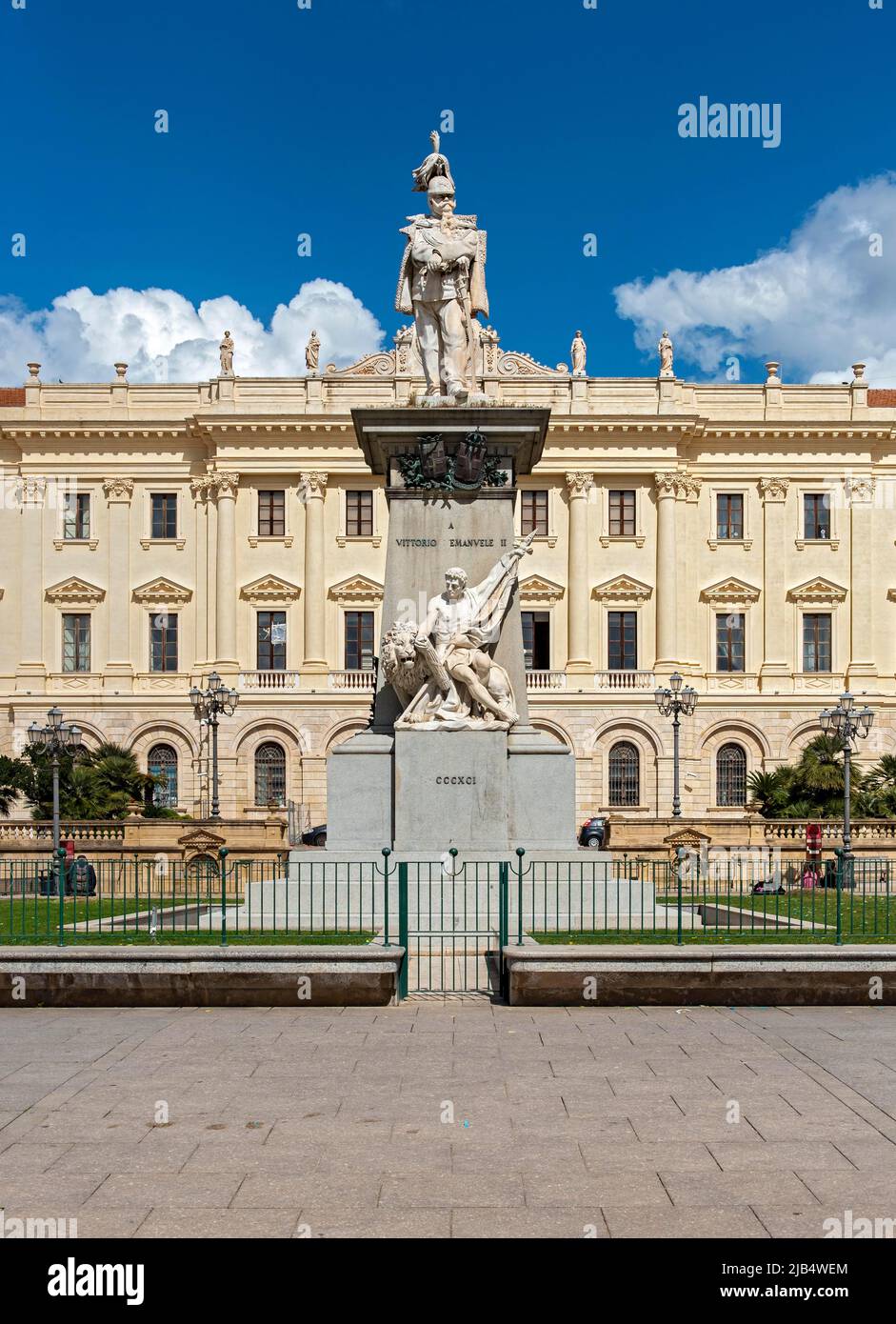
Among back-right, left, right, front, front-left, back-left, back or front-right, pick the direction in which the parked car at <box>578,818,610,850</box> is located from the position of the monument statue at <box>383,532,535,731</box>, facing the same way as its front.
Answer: back

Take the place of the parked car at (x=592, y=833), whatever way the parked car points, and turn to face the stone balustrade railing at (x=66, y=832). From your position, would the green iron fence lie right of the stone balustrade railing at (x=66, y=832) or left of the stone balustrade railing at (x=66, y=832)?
left

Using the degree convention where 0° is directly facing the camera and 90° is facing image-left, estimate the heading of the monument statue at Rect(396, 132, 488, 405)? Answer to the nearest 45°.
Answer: approximately 0°

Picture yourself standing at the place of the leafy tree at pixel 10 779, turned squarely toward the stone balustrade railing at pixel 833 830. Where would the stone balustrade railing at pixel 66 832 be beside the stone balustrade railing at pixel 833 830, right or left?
right

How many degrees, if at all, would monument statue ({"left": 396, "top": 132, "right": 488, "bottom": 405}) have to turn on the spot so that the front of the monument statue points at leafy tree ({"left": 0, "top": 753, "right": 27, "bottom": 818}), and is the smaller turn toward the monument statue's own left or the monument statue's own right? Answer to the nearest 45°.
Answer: approximately 135° to the monument statue's own right

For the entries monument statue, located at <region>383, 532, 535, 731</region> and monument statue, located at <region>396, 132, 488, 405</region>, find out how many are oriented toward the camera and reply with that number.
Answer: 2
